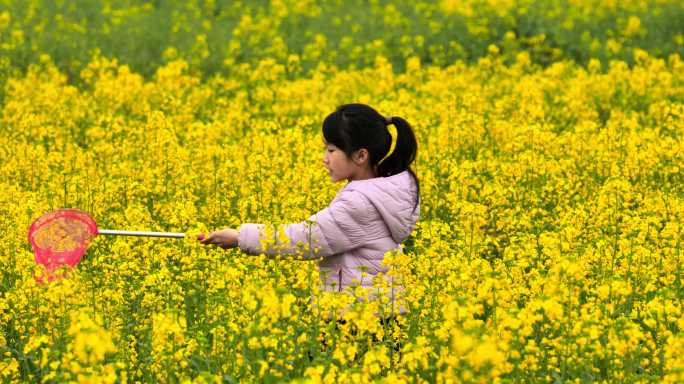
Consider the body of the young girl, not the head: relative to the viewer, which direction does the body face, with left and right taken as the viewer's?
facing to the left of the viewer

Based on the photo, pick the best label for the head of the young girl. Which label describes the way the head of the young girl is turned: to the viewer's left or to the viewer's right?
to the viewer's left
